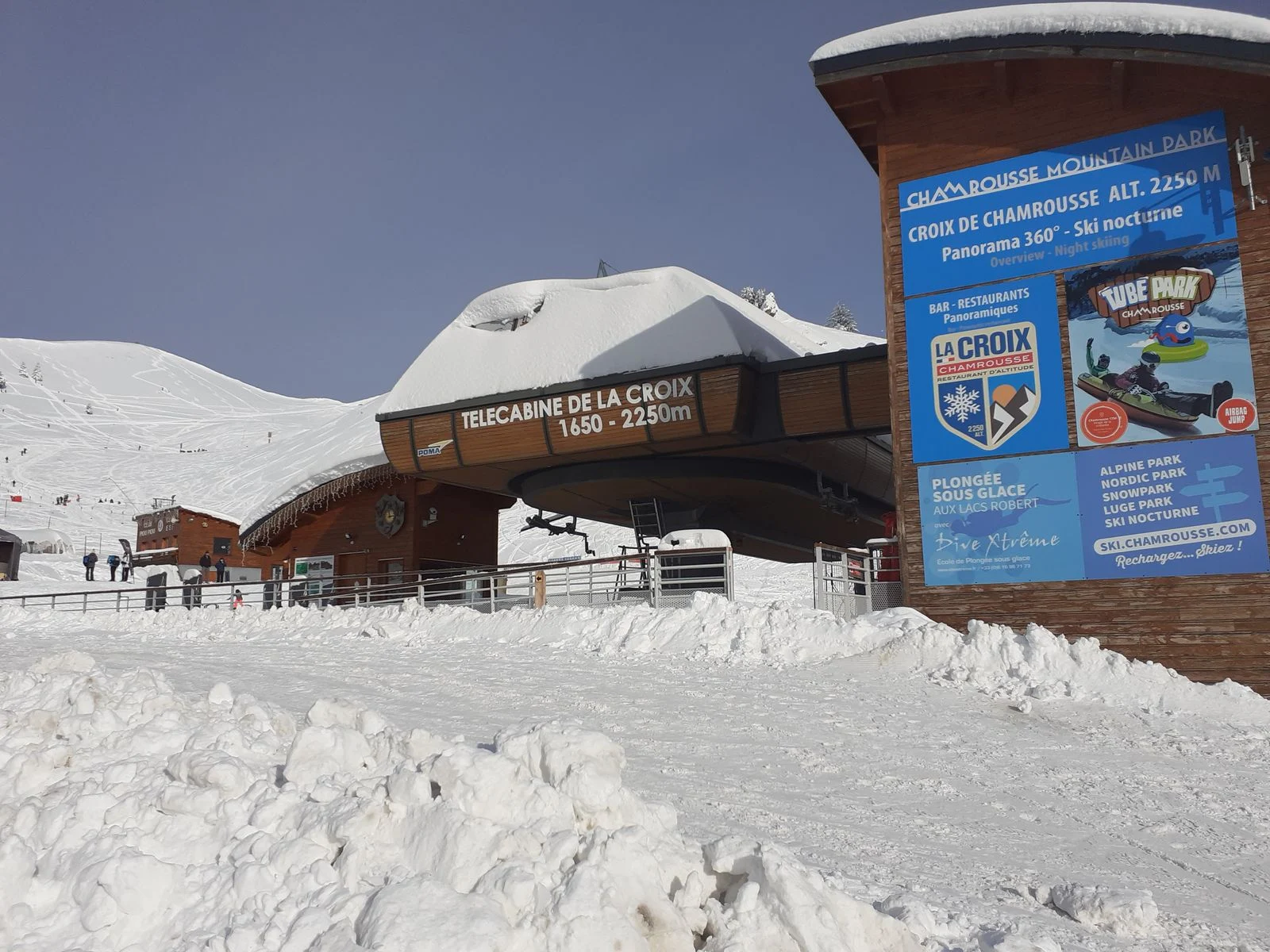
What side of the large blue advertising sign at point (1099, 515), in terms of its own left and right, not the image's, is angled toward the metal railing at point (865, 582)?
right

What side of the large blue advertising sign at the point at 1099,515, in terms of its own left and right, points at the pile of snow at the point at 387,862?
front

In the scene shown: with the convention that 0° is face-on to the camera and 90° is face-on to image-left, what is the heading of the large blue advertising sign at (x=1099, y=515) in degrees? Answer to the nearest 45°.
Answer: approximately 0°

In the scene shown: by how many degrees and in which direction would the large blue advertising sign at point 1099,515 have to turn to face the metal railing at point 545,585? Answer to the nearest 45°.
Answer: approximately 90° to its right

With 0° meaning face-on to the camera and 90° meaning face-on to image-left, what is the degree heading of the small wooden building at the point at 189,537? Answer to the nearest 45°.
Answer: approximately 45°

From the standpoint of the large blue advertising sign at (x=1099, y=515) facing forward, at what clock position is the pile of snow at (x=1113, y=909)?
The pile of snow is roughly at 12 o'clock from the large blue advertising sign.

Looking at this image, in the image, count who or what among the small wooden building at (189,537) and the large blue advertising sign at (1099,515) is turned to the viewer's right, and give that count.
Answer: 0

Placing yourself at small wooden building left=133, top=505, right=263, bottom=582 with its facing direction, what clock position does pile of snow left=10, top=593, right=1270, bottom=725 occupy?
The pile of snow is roughly at 10 o'clock from the small wooden building.

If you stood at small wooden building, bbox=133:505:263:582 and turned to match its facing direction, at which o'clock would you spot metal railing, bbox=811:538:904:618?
The metal railing is roughly at 10 o'clock from the small wooden building.

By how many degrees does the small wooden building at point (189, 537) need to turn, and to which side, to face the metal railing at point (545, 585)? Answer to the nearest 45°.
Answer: approximately 45° to its left
